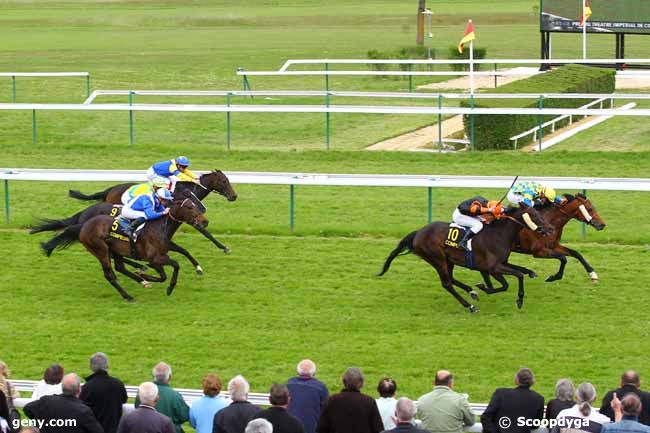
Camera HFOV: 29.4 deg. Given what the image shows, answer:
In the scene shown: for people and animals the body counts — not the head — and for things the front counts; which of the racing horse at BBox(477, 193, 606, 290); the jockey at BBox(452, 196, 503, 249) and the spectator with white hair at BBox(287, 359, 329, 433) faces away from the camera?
the spectator with white hair

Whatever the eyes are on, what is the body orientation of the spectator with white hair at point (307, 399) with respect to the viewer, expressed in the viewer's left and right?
facing away from the viewer

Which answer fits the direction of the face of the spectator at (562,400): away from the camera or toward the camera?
away from the camera

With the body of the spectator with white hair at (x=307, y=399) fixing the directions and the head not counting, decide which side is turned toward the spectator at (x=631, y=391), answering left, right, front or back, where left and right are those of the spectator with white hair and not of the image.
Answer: right

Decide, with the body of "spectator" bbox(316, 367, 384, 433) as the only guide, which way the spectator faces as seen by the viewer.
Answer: away from the camera

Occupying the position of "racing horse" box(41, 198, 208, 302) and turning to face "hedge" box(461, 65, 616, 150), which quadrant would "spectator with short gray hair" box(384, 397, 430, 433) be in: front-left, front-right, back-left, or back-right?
back-right

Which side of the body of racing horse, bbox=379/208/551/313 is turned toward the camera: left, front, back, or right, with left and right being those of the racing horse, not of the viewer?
right

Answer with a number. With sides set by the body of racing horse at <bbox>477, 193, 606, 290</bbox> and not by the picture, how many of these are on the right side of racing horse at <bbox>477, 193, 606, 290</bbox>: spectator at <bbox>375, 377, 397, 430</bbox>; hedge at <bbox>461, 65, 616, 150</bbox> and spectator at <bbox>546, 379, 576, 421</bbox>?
2

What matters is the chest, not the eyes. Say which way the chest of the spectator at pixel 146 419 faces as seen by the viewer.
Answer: away from the camera

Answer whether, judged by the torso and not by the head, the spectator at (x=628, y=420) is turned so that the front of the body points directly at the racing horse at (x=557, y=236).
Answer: yes

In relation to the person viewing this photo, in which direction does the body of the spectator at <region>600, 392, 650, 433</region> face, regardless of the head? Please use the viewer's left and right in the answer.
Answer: facing away from the viewer

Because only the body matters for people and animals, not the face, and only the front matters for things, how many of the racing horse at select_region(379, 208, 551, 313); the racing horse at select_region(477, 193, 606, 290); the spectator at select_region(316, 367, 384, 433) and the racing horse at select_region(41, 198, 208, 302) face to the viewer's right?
3

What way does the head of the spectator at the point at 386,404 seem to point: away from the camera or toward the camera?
away from the camera

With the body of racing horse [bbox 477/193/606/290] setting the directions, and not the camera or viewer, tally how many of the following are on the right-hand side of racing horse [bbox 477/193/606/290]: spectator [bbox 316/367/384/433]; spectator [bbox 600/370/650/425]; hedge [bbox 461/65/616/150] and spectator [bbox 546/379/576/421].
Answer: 3

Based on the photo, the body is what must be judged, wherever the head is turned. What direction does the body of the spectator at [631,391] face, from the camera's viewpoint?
away from the camera

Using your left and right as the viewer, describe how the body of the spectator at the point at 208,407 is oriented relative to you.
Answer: facing away from the viewer

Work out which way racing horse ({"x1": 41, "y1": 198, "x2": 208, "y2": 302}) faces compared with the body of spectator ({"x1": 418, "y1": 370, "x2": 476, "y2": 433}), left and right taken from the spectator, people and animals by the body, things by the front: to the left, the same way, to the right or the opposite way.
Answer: to the right

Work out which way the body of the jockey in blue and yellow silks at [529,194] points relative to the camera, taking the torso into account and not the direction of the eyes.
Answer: to the viewer's right
